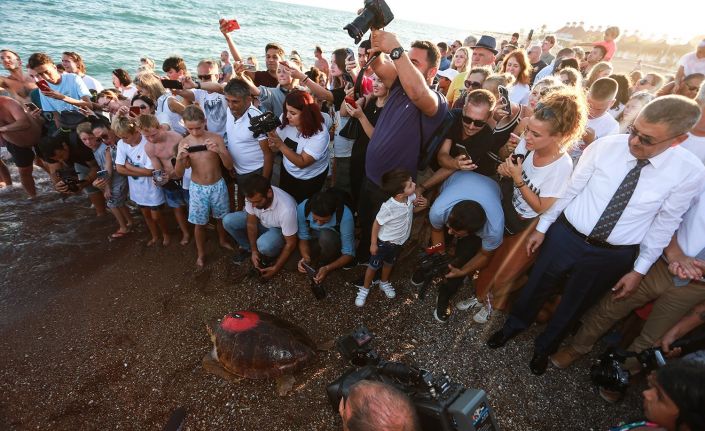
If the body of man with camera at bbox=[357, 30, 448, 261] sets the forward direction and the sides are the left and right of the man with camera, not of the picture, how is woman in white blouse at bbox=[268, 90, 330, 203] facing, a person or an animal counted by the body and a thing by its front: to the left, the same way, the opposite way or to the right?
the same way

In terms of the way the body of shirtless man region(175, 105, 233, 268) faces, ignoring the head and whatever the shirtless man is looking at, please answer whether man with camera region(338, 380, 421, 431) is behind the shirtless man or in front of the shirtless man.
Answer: in front

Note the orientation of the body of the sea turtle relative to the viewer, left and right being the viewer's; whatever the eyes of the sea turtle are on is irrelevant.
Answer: facing to the left of the viewer

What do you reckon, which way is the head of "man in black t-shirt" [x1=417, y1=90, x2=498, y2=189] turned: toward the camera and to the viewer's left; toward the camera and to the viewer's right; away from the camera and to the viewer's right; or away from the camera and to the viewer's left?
toward the camera and to the viewer's left

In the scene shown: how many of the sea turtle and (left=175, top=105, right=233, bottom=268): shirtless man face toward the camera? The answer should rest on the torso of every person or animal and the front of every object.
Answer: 1

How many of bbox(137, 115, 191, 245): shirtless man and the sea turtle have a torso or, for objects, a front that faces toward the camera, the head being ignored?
1

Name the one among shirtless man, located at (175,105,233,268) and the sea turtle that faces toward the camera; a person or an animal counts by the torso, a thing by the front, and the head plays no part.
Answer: the shirtless man

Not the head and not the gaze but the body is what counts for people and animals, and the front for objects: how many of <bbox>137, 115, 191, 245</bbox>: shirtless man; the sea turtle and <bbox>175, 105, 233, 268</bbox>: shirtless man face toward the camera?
2

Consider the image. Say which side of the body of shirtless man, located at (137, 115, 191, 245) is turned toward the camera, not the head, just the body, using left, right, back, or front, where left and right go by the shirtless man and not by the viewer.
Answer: front

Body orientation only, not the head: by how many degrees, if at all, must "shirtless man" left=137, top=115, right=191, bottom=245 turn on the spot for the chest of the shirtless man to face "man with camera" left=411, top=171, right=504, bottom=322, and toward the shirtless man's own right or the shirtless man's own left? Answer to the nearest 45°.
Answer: approximately 45° to the shirtless man's own left

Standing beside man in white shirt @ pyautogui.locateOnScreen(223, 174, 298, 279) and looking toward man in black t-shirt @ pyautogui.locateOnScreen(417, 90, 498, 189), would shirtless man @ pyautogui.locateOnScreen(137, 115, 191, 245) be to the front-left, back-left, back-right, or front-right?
back-left

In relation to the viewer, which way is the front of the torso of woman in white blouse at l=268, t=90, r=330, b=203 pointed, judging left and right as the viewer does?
facing the viewer and to the left of the viewer

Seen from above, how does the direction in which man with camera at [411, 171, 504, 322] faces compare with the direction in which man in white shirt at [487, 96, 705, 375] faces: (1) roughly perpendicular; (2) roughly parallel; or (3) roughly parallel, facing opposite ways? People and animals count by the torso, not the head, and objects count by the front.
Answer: roughly parallel

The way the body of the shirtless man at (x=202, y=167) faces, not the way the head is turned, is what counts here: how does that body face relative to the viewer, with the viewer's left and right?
facing the viewer
